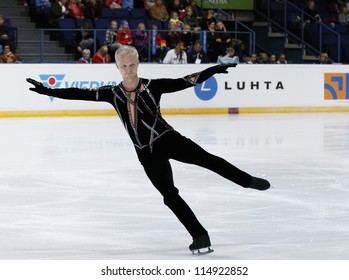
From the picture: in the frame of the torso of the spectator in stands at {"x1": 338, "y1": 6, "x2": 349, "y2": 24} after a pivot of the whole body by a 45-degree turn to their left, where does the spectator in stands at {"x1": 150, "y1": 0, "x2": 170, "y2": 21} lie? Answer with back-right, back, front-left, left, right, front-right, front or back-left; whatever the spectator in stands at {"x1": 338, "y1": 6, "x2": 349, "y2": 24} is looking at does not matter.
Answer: right

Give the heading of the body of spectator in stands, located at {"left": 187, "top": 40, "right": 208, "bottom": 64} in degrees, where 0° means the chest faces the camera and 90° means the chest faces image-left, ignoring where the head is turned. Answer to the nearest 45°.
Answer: approximately 0°

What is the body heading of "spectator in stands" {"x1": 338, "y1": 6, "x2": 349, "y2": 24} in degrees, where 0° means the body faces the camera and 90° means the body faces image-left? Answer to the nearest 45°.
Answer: approximately 0°

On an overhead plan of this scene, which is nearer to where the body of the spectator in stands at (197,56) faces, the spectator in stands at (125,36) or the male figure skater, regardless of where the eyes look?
the male figure skater

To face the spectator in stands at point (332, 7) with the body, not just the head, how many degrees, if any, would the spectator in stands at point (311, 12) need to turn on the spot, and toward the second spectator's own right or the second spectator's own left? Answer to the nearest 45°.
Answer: approximately 135° to the second spectator's own left

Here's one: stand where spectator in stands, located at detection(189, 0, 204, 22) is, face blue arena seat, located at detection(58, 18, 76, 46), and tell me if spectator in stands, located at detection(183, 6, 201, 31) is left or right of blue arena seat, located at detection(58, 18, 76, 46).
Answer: left

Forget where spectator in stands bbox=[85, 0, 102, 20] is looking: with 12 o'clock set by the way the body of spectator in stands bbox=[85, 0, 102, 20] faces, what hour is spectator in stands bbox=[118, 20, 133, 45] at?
spectator in stands bbox=[118, 20, 133, 45] is roughly at 11 o'clock from spectator in stands bbox=[85, 0, 102, 20].

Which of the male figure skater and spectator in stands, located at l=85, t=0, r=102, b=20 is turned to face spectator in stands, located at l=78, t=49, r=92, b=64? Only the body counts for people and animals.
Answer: spectator in stands, located at l=85, t=0, r=102, b=20
